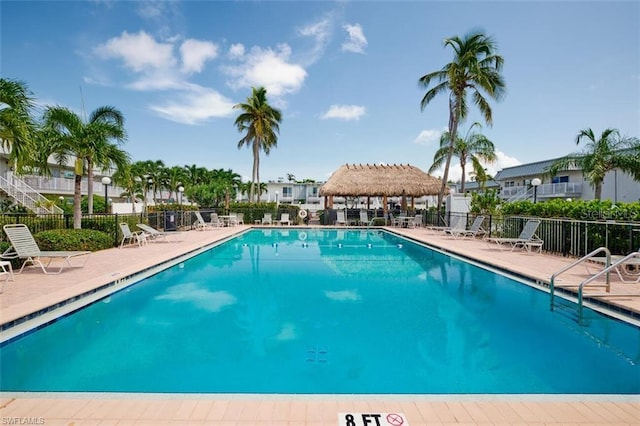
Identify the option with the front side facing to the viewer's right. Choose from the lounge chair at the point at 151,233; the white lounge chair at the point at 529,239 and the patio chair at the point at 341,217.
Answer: the lounge chair

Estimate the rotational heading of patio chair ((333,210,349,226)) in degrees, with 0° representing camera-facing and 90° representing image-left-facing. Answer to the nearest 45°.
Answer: approximately 0°

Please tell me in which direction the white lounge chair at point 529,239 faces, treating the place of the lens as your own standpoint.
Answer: facing to the left of the viewer

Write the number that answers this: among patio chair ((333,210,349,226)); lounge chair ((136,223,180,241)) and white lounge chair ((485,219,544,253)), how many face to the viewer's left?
1

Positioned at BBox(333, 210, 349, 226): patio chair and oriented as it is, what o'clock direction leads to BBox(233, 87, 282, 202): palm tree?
The palm tree is roughly at 4 o'clock from the patio chair.

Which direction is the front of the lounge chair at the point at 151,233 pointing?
to the viewer's right

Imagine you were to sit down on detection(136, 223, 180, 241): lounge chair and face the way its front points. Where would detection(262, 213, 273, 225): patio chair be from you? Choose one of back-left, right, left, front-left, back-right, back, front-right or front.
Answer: front-left

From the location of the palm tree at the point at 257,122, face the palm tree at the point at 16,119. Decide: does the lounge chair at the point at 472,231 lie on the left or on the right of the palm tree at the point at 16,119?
left

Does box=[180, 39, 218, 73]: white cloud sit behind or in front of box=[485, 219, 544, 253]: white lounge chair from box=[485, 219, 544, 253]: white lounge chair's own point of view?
in front

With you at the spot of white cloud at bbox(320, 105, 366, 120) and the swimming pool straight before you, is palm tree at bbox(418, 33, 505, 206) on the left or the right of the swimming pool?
left

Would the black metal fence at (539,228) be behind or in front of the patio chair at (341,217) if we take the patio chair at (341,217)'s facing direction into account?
in front

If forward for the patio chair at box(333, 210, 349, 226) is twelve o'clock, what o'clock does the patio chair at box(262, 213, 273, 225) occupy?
the patio chair at box(262, 213, 273, 225) is roughly at 3 o'clock from the patio chair at box(333, 210, 349, 226).
